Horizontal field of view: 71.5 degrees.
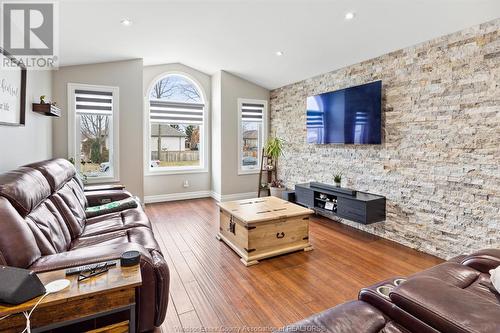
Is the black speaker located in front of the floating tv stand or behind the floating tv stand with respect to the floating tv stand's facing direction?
in front

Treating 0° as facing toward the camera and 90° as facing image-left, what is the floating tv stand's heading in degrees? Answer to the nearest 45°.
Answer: approximately 45°

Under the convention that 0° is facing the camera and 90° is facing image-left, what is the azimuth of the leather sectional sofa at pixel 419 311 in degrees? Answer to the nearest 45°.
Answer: approximately 135°

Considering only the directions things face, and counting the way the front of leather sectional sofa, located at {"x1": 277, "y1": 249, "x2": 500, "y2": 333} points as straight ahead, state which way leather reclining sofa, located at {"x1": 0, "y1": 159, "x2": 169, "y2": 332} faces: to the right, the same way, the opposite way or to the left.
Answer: to the right

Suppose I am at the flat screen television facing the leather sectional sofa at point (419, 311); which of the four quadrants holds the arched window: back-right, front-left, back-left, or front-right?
back-right

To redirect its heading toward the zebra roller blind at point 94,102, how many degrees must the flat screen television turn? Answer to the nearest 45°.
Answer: approximately 45° to its right

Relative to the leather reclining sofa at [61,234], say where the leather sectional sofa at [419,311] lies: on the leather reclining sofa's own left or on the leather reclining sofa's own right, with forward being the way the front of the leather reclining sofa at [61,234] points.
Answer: on the leather reclining sofa's own right

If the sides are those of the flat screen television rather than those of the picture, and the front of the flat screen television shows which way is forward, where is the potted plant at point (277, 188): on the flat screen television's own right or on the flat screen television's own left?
on the flat screen television's own right

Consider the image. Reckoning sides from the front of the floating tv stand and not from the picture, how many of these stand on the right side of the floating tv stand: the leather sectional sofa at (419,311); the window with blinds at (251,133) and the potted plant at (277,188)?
2

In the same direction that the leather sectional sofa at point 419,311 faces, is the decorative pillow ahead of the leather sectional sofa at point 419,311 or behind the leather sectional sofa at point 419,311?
ahead

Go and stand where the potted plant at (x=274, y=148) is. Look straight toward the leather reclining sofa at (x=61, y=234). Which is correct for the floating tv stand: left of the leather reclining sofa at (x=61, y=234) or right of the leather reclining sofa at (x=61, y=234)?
left

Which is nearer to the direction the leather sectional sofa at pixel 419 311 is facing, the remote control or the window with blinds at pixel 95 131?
the window with blinds

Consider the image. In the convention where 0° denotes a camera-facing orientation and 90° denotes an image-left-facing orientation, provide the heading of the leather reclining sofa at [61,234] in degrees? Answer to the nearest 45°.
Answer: approximately 270°

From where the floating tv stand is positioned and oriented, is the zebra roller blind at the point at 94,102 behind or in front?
in front
